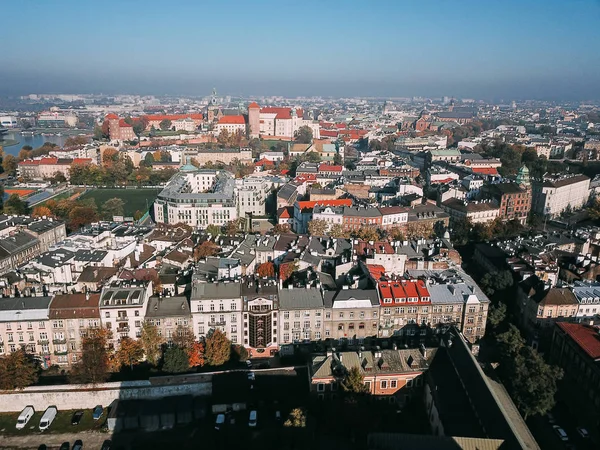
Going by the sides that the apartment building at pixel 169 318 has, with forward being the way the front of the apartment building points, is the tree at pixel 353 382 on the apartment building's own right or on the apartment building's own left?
on the apartment building's own left

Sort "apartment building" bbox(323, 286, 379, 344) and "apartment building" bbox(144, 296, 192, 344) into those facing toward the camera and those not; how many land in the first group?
2

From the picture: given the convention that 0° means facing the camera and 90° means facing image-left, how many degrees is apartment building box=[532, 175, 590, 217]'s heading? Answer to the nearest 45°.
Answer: approximately 315°

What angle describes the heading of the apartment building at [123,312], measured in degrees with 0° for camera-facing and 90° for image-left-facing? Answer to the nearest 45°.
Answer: approximately 0°

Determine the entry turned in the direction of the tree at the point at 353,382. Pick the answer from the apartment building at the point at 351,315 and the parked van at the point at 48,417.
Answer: the apartment building

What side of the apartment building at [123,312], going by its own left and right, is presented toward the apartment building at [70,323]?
right

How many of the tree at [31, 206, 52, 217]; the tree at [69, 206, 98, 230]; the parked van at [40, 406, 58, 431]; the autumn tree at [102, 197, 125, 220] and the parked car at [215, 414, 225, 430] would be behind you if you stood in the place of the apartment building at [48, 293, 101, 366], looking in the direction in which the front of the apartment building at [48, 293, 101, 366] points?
3

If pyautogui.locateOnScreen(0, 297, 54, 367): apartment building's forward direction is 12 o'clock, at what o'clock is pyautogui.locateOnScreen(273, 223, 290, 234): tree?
The tree is roughly at 8 o'clock from the apartment building.

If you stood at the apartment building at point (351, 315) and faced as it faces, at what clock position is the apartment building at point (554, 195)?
the apartment building at point (554, 195) is roughly at 7 o'clock from the apartment building at point (351, 315).

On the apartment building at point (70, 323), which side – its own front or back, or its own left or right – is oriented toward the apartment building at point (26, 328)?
right

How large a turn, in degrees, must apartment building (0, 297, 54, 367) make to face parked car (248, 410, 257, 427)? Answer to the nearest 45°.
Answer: approximately 45° to its left

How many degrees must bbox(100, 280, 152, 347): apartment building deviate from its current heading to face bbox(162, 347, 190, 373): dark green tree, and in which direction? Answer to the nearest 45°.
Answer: approximately 45° to its left

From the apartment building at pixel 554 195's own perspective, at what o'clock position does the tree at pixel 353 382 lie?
The tree is roughly at 2 o'clock from the apartment building.
